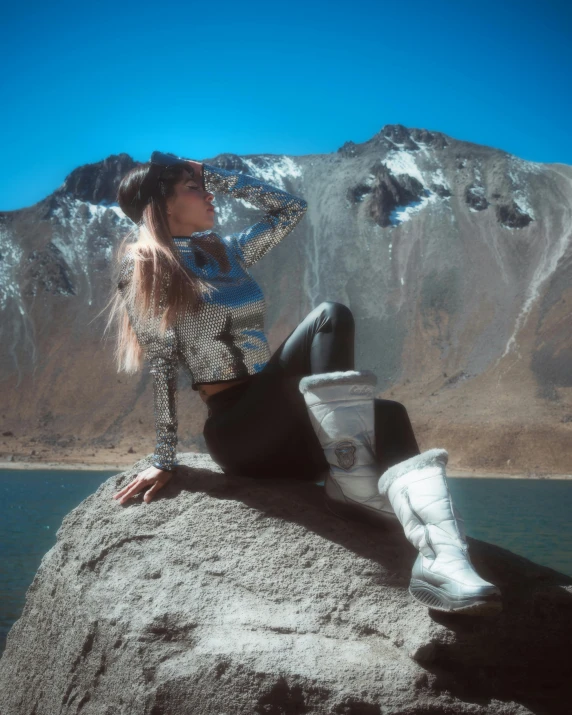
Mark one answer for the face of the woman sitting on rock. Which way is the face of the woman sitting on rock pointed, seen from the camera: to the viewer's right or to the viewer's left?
to the viewer's right

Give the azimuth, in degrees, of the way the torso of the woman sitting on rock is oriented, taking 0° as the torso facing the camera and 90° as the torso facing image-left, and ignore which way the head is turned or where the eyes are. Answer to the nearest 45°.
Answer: approximately 315°
